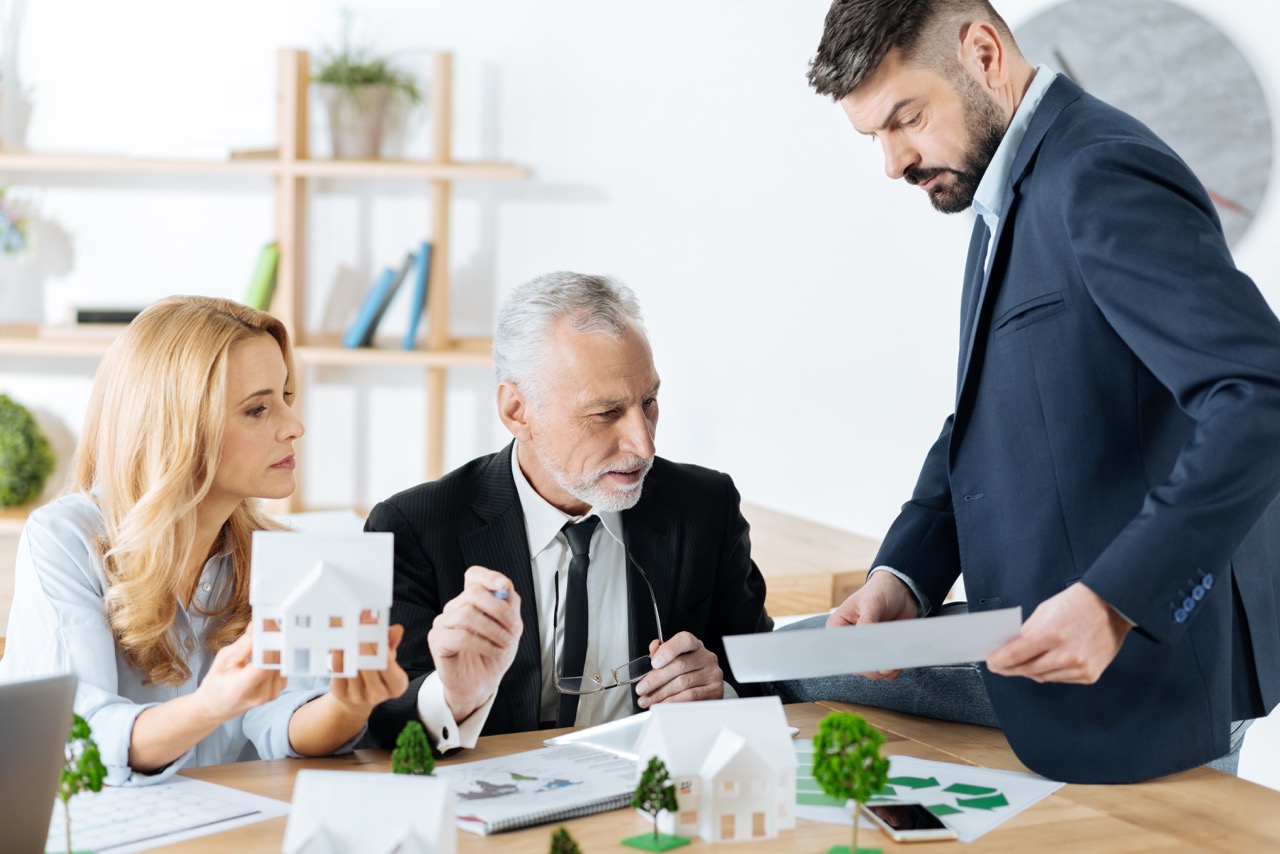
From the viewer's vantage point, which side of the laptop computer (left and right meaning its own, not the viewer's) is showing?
back

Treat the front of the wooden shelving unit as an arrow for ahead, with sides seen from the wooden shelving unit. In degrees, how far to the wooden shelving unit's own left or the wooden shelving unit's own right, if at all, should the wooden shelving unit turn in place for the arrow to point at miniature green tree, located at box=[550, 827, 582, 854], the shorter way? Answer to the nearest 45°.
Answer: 0° — it already faces it

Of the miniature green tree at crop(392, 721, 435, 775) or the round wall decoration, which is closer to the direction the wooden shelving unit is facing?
the miniature green tree

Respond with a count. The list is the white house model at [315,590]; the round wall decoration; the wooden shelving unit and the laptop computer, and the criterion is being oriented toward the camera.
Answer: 3

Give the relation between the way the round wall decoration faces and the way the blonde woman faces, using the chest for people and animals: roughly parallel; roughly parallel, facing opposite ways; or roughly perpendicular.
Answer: roughly perpendicular

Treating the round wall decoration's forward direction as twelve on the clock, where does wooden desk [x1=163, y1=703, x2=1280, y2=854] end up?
The wooden desk is roughly at 12 o'clock from the round wall decoration.

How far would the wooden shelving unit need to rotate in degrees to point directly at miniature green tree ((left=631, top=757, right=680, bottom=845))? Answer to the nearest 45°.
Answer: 0° — it already faces it

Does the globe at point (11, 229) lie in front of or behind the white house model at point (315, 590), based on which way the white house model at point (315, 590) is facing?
behind

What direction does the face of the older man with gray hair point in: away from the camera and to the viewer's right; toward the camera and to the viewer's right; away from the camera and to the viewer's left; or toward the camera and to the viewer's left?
toward the camera and to the viewer's right

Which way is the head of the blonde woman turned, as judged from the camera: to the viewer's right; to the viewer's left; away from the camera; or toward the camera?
to the viewer's right

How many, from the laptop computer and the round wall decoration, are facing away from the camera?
1
